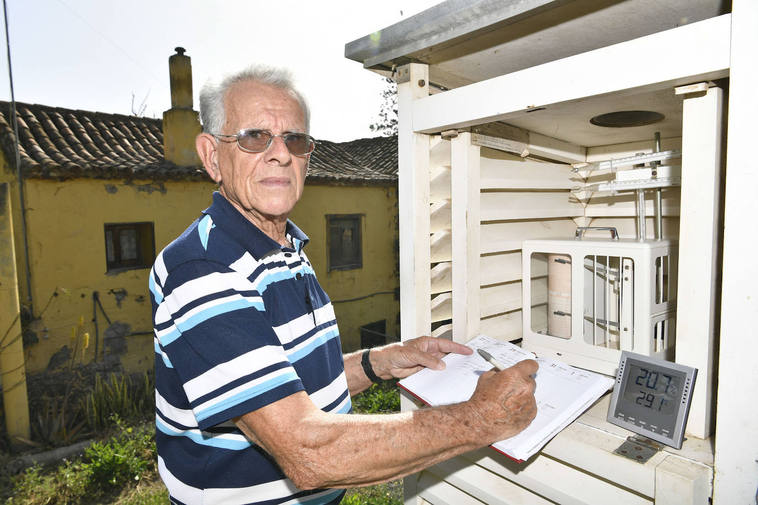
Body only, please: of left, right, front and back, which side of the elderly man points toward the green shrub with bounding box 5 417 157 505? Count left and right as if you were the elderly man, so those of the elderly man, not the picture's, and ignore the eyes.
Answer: back

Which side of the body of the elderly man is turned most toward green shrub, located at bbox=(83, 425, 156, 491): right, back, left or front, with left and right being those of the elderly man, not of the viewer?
back

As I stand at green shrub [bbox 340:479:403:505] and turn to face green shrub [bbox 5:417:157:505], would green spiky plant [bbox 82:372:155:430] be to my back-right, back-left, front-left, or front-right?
front-right

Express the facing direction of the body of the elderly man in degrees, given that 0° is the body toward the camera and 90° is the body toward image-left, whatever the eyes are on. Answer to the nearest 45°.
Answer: approximately 315°

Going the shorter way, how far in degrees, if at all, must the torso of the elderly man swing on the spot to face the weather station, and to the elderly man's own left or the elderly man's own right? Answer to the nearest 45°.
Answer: approximately 45° to the elderly man's own left

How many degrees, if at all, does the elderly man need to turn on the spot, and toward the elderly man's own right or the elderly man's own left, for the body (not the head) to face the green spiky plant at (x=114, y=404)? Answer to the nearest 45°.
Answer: approximately 180°
